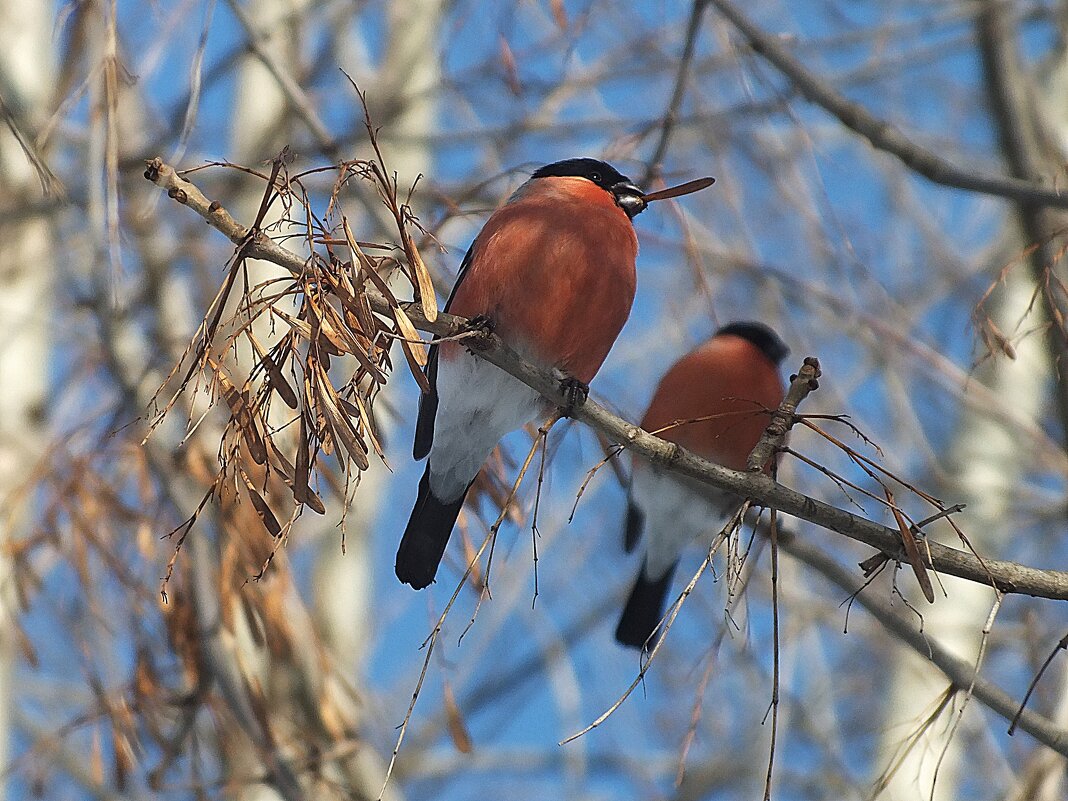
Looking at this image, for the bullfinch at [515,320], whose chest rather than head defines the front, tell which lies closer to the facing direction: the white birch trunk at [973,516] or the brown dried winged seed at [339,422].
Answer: the brown dried winged seed

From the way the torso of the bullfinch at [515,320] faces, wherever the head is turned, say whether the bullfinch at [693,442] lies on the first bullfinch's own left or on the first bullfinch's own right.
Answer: on the first bullfinch's own left

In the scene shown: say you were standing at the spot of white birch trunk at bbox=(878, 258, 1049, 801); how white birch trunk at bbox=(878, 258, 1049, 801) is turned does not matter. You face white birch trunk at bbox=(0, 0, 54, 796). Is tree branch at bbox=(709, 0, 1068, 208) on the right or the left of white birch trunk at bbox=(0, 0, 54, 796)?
left

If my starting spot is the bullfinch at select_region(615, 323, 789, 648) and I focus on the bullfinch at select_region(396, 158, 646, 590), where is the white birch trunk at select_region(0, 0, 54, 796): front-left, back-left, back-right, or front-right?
front-right

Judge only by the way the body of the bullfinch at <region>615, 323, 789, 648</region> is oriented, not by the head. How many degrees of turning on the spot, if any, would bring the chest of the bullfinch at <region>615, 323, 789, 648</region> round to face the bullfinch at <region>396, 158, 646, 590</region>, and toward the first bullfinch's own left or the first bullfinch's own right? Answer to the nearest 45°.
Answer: approximately 45° to the first bullfinch's own right

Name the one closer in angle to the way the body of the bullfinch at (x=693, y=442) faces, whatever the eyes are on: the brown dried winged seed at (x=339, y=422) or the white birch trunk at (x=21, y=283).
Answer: the brown dried winged seed

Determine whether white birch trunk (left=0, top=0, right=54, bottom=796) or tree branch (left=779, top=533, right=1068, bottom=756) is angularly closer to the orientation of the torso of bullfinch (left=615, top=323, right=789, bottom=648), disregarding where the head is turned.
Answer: the tree branch

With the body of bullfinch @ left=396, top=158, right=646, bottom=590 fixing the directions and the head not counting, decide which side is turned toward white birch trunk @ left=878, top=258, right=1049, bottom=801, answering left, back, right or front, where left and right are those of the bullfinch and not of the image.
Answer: left

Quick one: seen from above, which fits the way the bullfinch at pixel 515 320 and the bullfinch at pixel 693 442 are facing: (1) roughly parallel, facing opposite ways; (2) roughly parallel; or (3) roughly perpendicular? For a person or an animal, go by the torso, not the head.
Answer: roughly parallel

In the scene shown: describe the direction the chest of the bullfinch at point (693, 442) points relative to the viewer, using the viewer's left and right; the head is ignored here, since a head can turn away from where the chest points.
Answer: facing the viewer and to the right of the viewer

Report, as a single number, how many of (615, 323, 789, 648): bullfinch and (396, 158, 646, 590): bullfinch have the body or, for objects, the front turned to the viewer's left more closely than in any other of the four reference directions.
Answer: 0

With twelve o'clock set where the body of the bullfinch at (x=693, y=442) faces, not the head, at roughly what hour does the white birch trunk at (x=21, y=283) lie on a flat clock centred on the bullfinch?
The white birch trunk is roughly at 4 o'clock from the bullfinch.
